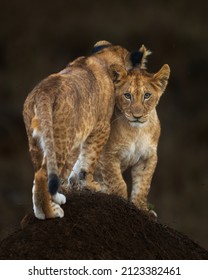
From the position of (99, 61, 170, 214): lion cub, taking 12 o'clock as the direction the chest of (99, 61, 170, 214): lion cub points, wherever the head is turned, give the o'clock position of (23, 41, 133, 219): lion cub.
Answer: (23, 41, 133, 219): lion cub is roughly at 3 o'clock from (99, 61, 170, 214): lion cub.

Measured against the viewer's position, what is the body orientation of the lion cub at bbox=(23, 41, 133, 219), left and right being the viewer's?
facing away from the viewer and to the right of the viewer

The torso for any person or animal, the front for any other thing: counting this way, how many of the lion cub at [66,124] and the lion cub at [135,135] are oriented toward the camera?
1

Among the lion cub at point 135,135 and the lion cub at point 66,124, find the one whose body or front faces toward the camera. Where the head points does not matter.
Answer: the lion cub at point 135,135

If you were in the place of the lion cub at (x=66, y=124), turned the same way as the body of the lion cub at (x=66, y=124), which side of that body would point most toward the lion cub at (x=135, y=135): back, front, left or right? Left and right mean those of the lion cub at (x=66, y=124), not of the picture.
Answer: front

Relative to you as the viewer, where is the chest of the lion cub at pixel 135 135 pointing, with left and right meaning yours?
facing the viewer
